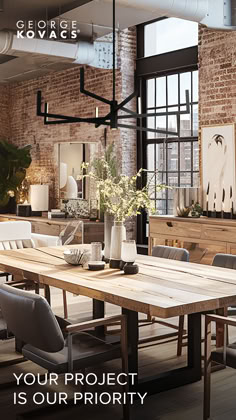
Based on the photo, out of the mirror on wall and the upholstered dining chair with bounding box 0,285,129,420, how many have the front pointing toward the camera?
1

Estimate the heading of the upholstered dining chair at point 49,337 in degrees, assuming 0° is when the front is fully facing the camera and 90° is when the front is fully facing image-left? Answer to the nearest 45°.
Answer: approximately 225°

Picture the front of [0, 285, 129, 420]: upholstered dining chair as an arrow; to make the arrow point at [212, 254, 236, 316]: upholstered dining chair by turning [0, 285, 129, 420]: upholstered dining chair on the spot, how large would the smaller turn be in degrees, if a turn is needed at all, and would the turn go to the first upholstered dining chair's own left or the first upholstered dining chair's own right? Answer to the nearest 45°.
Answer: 0° — it already faces it

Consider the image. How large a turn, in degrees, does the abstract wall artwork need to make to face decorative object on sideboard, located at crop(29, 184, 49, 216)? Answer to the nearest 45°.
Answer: approximately 90° to its right

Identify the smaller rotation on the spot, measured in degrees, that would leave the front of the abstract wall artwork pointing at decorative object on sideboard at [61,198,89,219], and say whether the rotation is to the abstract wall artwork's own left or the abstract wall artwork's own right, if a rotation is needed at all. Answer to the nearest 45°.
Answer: approximately 90° to the abstract wall artwork's own right

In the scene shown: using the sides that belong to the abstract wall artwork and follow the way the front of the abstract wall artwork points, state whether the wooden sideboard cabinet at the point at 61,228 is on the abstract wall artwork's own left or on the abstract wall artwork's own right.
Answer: on the abstract wall artwork's own right

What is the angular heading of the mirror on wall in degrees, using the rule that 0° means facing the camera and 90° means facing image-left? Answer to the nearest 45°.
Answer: approximately 0°
